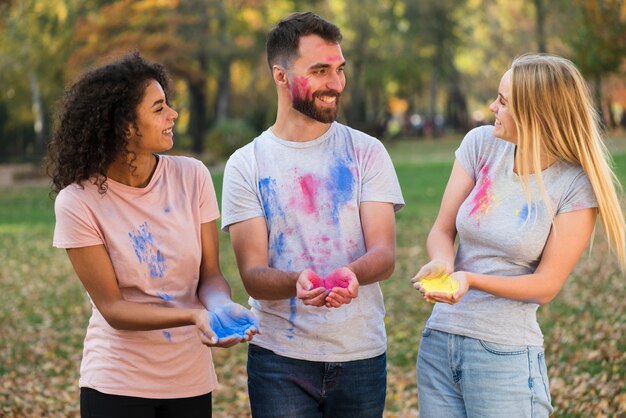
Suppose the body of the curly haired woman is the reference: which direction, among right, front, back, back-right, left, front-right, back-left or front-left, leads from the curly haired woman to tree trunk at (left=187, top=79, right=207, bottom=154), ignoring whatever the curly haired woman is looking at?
back-left

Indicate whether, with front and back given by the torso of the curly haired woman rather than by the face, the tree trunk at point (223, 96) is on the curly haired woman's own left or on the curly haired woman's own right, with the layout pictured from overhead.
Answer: on the curly haired woman's own left

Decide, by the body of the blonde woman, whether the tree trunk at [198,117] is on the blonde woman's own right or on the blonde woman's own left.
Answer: on the blonde woman's own right

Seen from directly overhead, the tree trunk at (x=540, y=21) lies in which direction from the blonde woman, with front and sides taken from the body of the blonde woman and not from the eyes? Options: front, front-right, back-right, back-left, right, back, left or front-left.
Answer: back-right

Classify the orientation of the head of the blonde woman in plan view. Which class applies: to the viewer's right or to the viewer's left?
to the viewer's left

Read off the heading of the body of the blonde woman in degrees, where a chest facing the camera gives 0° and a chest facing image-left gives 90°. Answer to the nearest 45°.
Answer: approximately 45°

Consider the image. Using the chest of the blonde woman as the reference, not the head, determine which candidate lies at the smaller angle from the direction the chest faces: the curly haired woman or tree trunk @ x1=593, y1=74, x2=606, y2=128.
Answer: the curly haired woman

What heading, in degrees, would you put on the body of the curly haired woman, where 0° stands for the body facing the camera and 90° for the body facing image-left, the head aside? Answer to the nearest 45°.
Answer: approximately 315°

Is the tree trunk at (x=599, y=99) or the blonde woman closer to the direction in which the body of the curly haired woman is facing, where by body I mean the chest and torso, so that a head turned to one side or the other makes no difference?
the blonde woman
